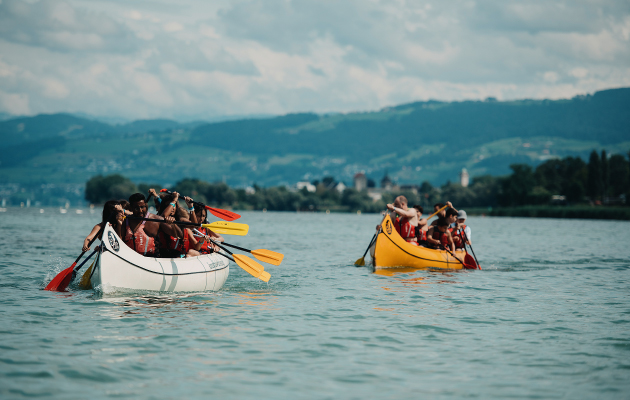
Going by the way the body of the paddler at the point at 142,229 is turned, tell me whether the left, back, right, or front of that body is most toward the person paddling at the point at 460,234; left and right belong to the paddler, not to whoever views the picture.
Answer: back

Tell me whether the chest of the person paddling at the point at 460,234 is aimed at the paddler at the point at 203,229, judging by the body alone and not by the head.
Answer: yes

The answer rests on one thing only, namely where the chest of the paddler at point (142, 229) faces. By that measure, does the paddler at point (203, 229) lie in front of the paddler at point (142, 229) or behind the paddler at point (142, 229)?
behind

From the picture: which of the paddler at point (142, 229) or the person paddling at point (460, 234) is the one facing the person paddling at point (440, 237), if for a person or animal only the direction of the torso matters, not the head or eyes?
the person paddling at point (460, 234)

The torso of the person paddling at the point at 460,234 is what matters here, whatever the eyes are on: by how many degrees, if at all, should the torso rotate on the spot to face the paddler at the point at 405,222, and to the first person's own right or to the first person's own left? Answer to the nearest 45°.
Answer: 0° — they already face them

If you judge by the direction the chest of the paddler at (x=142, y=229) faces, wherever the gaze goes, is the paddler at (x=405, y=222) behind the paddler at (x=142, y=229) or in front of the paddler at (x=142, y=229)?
behind

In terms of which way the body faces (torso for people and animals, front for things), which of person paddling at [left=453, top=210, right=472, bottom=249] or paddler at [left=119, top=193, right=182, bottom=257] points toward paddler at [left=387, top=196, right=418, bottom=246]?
the person paddling

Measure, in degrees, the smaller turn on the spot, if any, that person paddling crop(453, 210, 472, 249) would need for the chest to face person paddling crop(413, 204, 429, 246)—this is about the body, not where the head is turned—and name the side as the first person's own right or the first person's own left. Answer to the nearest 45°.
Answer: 0° — they already face them

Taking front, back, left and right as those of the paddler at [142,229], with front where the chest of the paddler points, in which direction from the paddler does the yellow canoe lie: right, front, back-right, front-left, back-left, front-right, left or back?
back

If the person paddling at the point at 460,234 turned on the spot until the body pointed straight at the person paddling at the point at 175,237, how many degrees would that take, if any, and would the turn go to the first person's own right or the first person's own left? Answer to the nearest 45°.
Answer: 0° — they already face them

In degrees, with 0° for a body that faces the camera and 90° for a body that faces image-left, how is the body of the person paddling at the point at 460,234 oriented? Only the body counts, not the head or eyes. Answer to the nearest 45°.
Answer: approximately 45°
